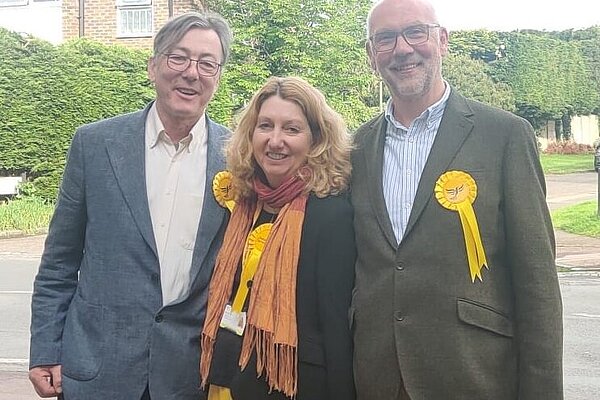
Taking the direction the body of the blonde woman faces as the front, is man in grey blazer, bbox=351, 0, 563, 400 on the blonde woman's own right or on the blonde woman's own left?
on the blonde woman's own left

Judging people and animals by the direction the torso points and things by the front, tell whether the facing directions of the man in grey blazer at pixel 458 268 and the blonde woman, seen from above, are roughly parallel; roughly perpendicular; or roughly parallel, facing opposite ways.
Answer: roughly parallel

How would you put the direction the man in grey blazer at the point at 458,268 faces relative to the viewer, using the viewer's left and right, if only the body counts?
facing the viewer and to the left of the viewer

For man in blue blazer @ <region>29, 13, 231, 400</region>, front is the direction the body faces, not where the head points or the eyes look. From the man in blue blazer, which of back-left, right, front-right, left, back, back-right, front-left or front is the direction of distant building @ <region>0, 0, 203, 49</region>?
back-left

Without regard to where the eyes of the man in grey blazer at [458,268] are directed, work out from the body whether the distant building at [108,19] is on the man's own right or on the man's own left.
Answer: on the man's own right

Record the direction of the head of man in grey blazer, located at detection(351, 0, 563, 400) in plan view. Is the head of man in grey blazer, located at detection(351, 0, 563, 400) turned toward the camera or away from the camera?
toward the camera

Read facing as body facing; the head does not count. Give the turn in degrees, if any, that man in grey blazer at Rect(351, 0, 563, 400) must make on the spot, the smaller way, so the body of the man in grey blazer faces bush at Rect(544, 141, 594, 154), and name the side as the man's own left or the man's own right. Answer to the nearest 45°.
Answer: approximately 135° to the man's own right

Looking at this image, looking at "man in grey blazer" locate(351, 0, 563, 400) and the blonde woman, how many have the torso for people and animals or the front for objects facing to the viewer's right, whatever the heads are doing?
0

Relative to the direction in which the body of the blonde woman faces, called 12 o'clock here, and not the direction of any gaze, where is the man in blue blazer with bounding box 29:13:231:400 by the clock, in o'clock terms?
The man in blue blazer is roughly at 2 o'clock from the blonde woman.

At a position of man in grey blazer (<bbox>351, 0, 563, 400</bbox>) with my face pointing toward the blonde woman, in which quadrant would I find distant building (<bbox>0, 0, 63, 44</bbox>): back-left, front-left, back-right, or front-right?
front-right

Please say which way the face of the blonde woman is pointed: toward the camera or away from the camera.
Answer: toward the camera

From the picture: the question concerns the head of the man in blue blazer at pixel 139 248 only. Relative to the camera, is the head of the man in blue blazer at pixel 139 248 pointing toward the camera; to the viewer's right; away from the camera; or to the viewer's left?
toward the camera
